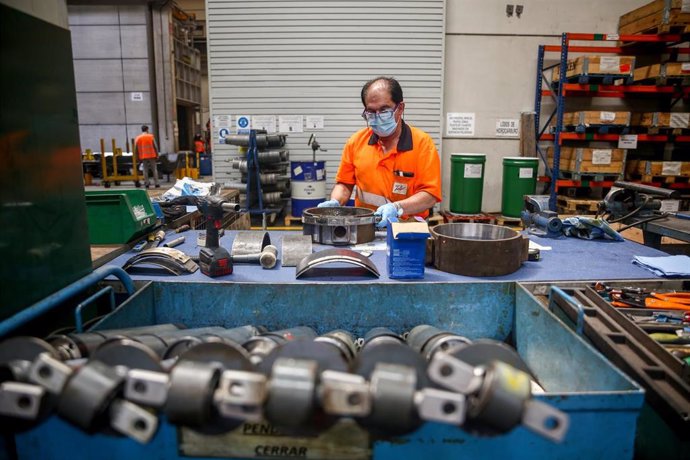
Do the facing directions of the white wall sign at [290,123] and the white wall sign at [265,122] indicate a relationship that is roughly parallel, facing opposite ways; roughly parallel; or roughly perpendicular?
roughly parallel

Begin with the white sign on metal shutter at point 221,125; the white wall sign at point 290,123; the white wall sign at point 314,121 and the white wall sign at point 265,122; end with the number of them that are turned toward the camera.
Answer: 4

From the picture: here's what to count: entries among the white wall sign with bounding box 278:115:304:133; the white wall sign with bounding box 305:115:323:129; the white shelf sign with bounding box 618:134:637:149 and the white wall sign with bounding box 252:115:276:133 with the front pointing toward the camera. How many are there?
4

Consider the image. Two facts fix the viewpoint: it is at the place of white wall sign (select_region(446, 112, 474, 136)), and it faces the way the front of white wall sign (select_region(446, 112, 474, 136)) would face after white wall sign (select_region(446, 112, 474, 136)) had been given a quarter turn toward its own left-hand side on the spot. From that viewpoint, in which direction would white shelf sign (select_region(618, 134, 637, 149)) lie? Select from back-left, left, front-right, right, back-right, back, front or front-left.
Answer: front

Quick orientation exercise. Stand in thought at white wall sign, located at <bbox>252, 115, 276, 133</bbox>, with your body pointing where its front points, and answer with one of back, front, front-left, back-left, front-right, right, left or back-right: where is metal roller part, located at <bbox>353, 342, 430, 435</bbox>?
front

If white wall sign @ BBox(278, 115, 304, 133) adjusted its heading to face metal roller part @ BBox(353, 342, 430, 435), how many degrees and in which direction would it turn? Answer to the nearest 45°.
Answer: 0° — it already faces it

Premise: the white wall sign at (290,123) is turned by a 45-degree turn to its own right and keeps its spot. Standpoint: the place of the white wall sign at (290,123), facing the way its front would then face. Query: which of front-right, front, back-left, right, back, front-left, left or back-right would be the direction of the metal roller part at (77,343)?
front-left

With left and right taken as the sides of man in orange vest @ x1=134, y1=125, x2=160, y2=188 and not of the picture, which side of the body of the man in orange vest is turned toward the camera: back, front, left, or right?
back

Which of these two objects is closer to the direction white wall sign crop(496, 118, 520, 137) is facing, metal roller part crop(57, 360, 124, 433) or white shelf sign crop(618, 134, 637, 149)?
the metal roller part

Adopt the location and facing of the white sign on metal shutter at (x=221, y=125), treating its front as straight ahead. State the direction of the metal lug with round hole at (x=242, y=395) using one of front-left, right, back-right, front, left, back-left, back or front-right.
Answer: front

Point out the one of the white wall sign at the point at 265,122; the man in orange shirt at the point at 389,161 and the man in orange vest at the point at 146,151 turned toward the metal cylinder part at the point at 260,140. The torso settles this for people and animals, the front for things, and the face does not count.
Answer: the white wall sign

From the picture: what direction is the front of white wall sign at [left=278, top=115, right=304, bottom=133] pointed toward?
toward the camera

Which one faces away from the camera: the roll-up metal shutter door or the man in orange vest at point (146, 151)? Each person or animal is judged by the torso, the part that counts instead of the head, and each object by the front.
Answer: the man in orange vest

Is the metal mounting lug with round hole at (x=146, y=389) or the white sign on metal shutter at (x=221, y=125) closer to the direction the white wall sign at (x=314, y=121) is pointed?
the metal mounting lug with round hole

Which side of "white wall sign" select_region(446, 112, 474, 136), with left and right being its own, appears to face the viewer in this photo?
front

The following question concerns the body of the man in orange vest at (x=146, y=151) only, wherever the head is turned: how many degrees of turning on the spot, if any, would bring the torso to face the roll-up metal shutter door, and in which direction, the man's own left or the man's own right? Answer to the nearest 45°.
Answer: approximately 135° to the man's own right

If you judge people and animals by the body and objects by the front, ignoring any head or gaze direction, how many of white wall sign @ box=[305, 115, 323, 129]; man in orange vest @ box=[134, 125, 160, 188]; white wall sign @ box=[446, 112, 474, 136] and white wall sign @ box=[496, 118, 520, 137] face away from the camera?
1

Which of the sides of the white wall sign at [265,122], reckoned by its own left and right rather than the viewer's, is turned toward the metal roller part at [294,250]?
front

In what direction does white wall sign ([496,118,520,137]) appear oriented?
toward the camera
